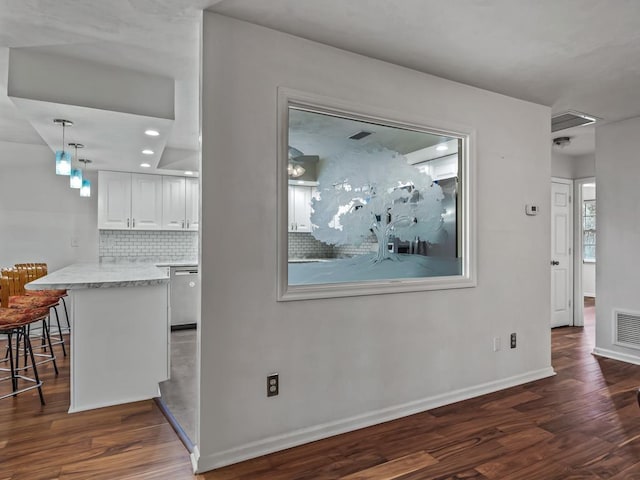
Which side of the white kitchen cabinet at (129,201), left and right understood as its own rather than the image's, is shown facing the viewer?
front

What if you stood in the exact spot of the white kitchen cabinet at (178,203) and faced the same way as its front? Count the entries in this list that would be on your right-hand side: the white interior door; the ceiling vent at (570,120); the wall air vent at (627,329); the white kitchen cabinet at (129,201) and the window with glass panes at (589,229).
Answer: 1

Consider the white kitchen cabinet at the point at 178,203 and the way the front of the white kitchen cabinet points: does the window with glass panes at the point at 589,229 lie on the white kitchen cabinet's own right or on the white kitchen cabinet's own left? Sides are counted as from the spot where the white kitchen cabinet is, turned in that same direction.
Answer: on the white kitchen cabinet's own left

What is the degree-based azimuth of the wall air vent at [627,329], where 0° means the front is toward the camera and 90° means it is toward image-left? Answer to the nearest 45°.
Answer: approximately 45°

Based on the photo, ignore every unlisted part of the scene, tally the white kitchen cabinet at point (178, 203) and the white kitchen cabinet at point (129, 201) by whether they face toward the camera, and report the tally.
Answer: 2

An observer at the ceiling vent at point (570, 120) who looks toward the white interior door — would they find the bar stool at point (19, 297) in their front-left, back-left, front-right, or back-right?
back-left

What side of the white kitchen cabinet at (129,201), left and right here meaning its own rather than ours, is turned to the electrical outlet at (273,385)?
front

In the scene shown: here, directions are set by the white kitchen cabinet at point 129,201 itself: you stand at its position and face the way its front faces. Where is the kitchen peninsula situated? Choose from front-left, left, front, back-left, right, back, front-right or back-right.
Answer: front

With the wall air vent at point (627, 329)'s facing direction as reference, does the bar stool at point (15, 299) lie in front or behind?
in front

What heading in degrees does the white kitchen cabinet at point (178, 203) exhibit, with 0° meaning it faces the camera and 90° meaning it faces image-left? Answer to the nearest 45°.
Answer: approximately 0°

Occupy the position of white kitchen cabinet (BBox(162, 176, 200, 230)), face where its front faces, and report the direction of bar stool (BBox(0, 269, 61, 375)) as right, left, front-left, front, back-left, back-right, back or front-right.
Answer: front-right
